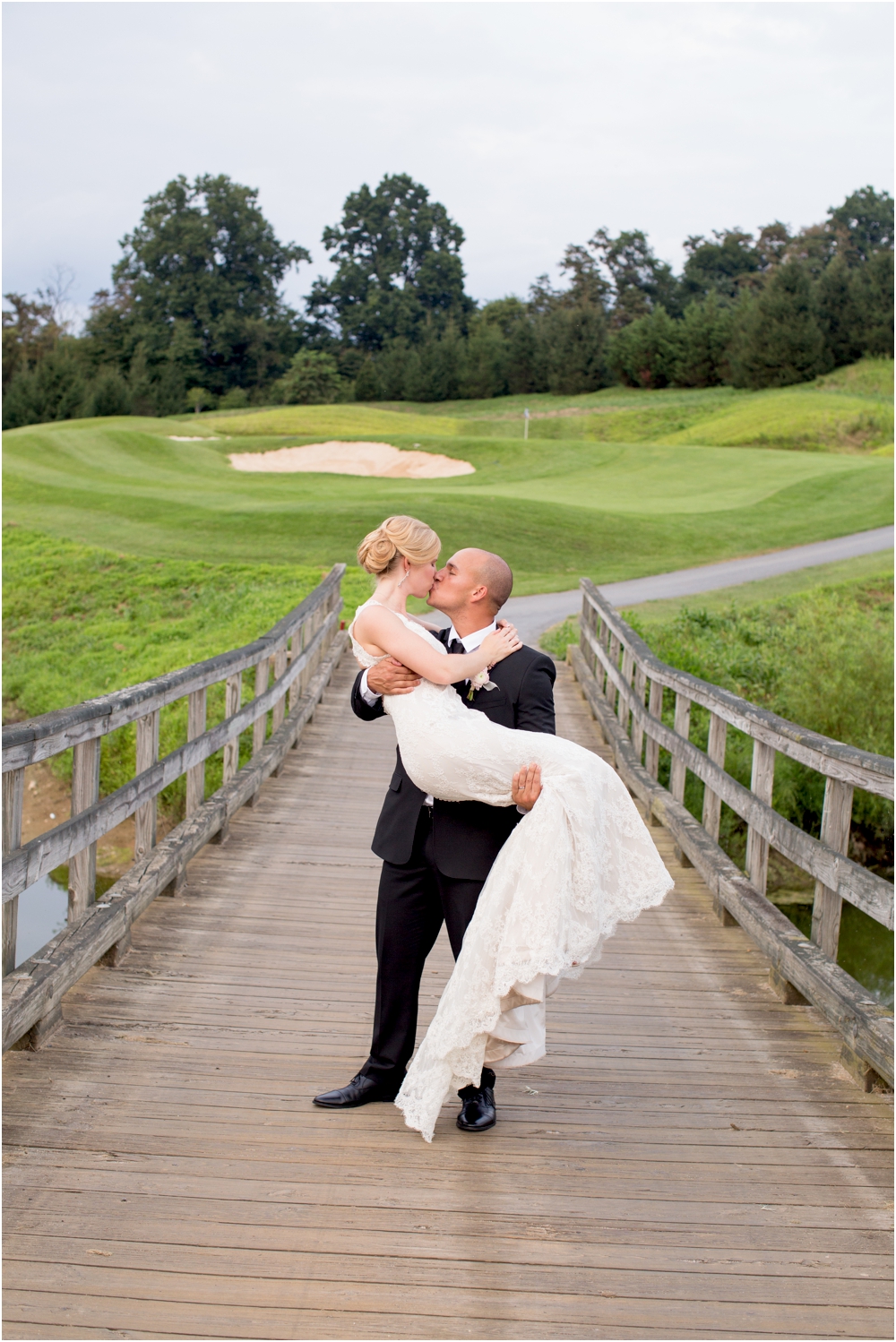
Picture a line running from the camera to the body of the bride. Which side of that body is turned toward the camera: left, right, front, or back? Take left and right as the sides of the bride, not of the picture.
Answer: right

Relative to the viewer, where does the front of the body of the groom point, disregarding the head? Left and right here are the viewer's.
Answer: facing the viewer and to the left of the viewer

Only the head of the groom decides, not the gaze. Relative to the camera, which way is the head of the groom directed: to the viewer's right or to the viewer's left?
to the viewer's left
